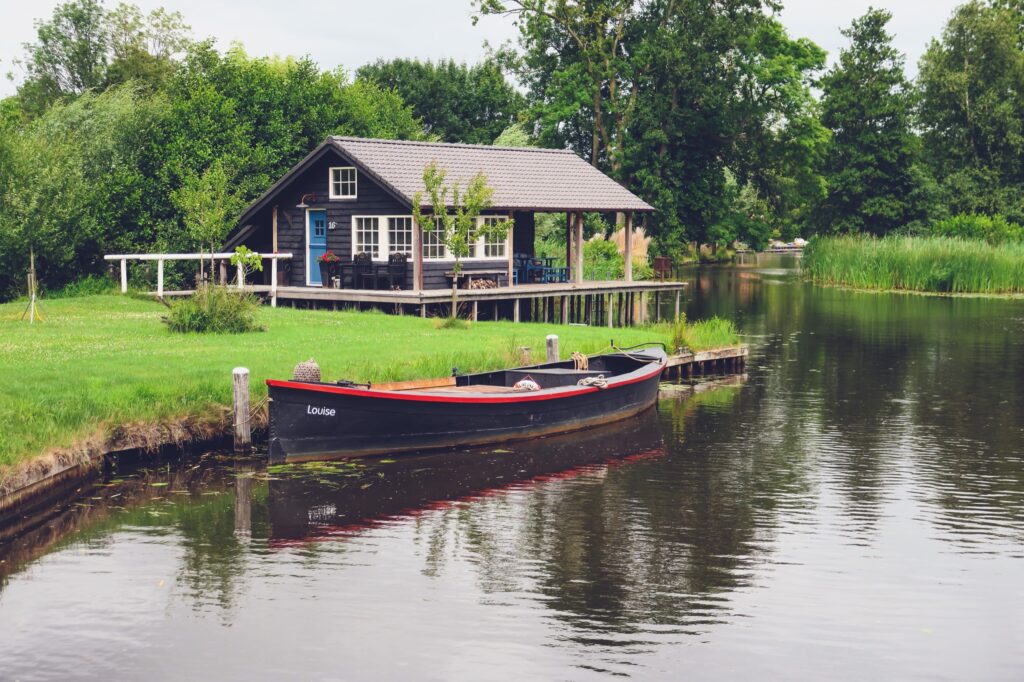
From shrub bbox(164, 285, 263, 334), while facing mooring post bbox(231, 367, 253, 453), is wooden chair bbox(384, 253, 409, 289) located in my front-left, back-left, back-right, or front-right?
back-left

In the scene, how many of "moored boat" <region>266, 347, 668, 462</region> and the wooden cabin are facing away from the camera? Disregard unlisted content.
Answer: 0

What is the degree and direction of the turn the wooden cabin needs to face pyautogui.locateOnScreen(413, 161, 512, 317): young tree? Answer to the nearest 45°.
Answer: approximately 45° to its left

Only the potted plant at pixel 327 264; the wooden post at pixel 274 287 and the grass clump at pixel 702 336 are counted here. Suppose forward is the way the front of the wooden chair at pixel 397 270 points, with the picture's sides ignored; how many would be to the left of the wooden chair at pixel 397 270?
1

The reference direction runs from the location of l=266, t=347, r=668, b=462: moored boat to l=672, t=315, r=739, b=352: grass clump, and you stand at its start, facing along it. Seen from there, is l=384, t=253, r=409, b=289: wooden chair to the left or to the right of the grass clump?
left

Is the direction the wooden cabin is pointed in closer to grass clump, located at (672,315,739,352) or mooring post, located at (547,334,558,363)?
the mooring post

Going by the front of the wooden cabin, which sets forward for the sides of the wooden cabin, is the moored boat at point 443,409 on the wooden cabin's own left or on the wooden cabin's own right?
on the wooden cabin's own left

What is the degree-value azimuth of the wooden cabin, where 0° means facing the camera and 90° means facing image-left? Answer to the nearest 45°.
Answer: approximately 45°
